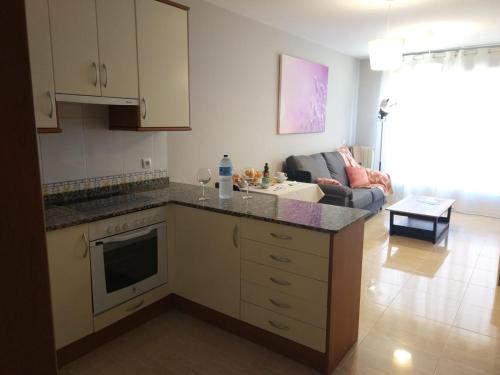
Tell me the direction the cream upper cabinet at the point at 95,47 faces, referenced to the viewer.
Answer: facing the viewer and to the right of the viewer

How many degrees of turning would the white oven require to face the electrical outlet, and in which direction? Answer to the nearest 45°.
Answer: approximately 135° to its left

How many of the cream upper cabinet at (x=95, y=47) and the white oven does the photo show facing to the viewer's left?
0

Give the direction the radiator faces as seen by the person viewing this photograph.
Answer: facing the viewer and to the left of the viewer

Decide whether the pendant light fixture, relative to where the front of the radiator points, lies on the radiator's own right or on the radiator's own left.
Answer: on the radiator's own left

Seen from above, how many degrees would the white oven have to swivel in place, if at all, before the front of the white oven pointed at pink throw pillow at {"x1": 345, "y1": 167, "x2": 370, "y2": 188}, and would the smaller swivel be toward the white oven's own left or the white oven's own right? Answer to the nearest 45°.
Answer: approximately 90° to the white oven's own left

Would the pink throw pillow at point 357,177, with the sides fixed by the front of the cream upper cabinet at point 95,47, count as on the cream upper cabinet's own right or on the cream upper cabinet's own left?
on the cream upper cabinet's own left

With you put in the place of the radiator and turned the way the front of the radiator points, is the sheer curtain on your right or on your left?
on your left

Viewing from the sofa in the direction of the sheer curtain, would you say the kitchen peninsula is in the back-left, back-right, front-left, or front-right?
back-right

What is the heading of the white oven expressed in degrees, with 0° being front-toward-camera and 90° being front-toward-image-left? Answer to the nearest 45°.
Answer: approximately 315°
